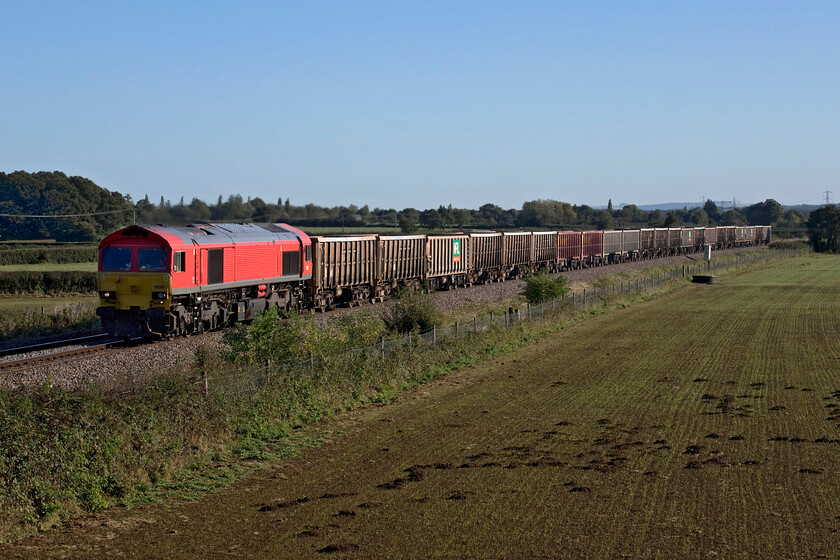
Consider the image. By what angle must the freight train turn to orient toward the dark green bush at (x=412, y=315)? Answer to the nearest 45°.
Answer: approximately 135° to its left

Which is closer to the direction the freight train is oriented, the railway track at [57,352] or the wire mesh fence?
the railway track

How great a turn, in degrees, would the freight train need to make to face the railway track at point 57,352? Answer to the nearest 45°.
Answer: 0° — it already faces it

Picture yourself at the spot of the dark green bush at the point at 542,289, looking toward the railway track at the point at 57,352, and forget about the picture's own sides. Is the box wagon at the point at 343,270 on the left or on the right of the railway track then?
right

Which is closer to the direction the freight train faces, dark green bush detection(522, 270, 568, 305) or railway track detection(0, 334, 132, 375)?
the railway track

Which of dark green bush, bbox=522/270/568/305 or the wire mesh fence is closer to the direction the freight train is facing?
the wire mesh fence

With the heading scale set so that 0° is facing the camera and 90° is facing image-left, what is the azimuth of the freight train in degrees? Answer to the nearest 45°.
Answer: approximately 45°
